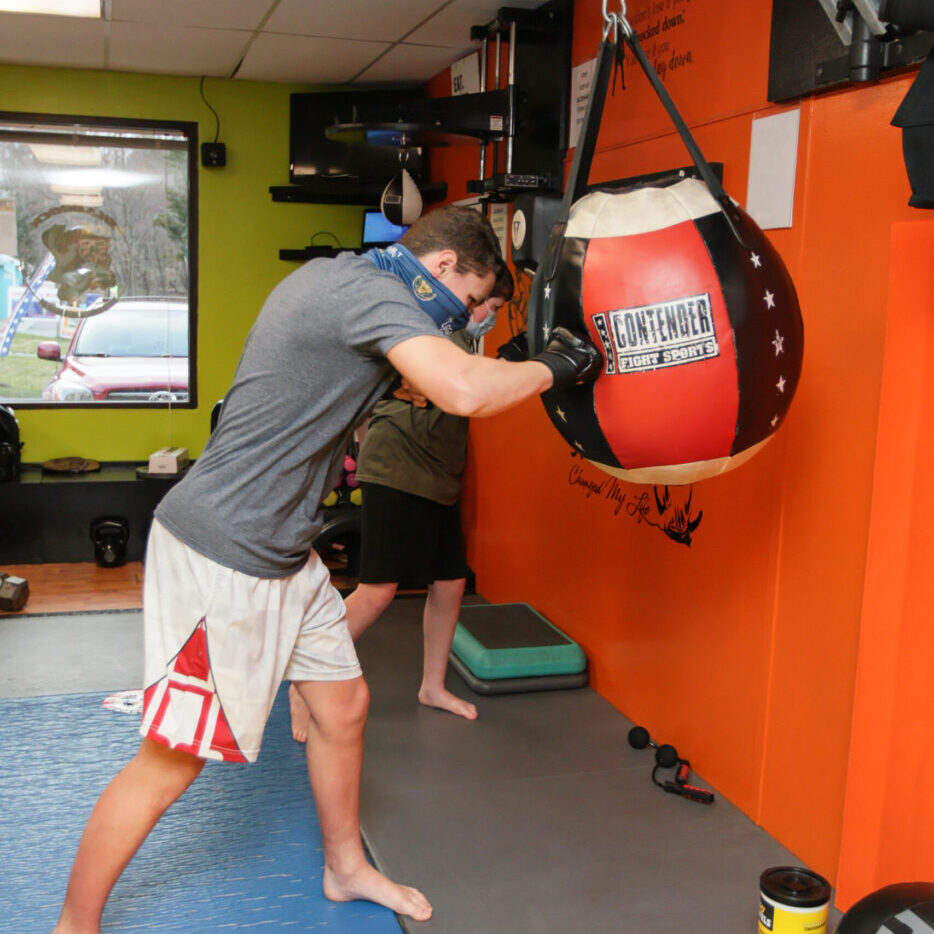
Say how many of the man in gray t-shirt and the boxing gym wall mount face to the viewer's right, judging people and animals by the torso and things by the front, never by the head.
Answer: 1

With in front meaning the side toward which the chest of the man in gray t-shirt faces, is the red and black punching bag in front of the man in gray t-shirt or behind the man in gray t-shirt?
in front

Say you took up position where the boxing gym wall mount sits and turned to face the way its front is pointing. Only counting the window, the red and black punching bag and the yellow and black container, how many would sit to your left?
2

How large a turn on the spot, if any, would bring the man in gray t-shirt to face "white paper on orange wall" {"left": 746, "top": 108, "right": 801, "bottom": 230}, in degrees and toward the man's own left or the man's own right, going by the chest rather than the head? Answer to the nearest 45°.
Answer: approximately 45° to the man's own left

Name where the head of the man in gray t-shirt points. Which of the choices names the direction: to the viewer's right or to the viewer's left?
to the viewer's right

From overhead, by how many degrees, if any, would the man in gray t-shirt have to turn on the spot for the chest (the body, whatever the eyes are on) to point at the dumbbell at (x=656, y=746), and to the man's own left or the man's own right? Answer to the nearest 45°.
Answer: approximately 45° to the man's own left

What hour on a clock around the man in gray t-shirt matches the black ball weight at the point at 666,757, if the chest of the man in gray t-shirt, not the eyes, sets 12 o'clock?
The black ball weight is roughly at 11 o'clock from the man in gray t-shirt.

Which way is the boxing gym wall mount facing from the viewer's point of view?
to the viewer's left

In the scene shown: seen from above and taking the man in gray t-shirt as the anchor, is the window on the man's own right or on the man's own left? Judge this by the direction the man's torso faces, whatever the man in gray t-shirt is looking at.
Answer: on the man's own left

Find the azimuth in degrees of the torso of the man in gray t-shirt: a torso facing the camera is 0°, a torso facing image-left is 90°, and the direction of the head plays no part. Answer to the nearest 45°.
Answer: approximately 270°
